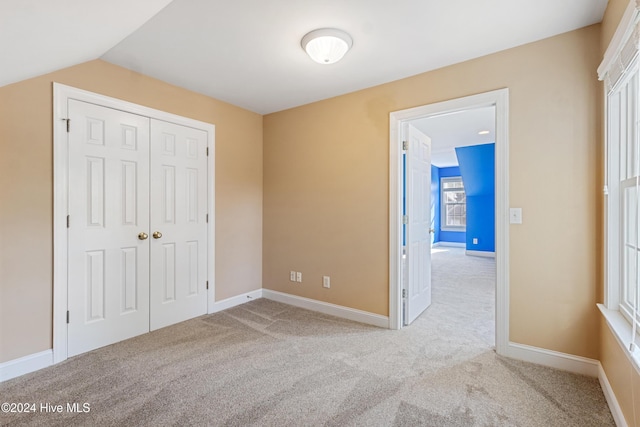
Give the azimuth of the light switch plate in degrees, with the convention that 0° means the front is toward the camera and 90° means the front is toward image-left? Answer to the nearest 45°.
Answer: approximately 0°

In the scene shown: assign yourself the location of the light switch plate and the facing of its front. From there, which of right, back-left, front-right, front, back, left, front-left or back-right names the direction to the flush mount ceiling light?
front-right

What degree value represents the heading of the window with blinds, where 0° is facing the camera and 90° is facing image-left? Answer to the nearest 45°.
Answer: approximately 90°

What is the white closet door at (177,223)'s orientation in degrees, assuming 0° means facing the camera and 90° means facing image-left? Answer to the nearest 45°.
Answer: approximately 315°

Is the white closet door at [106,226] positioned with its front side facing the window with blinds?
yes

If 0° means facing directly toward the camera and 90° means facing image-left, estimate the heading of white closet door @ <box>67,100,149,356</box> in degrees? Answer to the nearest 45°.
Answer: approximately 315°

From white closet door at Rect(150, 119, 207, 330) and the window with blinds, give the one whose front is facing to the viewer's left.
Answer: the window with blinds
